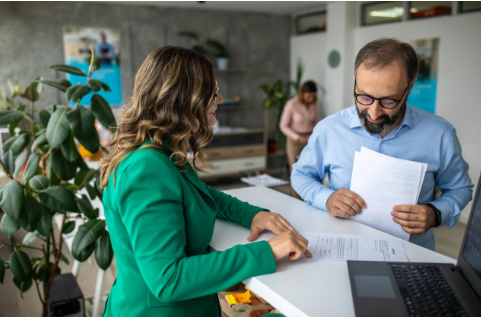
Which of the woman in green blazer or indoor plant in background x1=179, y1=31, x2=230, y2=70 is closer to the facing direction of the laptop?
the woman in green blazer

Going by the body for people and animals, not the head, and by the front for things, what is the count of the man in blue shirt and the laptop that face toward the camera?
1

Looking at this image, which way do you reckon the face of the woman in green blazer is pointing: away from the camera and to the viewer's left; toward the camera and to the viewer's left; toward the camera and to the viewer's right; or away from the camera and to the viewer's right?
away from the camera and to the viewer's right

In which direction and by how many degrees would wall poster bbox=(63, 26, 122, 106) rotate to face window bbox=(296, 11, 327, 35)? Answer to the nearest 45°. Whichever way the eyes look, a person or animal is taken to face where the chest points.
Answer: approximately 90° to its left

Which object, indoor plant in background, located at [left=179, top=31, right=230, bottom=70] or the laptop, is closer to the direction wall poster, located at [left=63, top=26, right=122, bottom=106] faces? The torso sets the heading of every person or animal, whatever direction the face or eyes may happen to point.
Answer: the laptop

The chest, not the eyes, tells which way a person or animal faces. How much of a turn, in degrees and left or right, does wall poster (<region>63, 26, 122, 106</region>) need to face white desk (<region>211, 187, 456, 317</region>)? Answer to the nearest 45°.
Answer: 0° — it already faces it

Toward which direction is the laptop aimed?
to the viewer's left

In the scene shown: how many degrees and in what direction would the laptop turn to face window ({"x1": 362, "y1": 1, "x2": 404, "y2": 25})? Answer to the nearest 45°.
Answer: approximately 90° to its right

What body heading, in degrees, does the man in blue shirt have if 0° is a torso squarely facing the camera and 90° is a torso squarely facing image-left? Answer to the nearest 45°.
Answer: approximately 0°

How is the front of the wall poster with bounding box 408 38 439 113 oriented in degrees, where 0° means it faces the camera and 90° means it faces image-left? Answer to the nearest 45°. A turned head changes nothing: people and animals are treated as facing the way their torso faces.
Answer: approximately 45°

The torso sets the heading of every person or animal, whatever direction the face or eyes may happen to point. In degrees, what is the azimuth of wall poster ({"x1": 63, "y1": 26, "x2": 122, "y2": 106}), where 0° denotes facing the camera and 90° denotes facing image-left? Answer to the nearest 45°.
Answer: approximately 0°

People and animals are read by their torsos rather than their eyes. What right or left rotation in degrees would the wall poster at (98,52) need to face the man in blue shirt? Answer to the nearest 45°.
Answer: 0° — it already faces them
